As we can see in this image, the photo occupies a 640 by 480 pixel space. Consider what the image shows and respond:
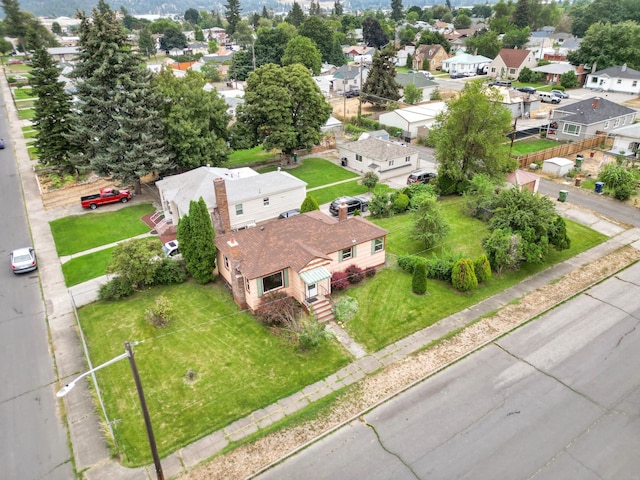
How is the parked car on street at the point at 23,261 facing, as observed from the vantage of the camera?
facing away from the viewer

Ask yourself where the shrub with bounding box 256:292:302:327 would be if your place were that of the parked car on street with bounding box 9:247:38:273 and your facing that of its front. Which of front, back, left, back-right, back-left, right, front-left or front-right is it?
back-right

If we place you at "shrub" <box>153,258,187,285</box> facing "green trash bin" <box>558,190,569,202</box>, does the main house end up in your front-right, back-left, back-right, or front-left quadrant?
front-right

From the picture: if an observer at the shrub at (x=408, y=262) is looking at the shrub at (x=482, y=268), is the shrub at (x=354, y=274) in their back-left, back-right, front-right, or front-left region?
back-right

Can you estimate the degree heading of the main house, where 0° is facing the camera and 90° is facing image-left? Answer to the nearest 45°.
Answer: approximately 315°

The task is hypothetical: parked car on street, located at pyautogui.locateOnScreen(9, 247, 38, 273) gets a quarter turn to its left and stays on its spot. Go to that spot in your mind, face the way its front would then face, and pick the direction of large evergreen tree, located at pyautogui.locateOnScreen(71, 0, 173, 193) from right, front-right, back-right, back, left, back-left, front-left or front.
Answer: back-right

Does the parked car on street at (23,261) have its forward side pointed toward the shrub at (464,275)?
no

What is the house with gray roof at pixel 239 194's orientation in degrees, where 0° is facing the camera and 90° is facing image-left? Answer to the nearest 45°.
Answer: approximately 45°

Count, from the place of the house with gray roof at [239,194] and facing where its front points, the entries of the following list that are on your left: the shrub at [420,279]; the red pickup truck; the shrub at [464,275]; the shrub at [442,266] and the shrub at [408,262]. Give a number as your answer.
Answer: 4

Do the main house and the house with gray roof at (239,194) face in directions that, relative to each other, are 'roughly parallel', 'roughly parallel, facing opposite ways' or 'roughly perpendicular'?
roughly perpendicular

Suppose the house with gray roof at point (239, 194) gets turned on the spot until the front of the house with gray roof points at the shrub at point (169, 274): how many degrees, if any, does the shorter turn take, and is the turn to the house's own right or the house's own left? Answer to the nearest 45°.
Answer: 0° — it already faces it

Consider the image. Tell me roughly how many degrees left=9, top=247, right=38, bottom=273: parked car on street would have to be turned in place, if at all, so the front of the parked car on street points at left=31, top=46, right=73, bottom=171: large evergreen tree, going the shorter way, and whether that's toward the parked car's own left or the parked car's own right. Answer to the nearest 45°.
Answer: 0° — it already faces it

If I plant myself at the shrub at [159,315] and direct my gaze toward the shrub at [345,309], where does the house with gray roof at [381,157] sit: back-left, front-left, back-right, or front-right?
front-left

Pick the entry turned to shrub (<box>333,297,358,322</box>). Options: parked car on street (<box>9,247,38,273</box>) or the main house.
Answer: the main house

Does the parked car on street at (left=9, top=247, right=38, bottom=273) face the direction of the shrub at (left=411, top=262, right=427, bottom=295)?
no

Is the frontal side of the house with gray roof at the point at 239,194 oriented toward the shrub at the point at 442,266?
no
